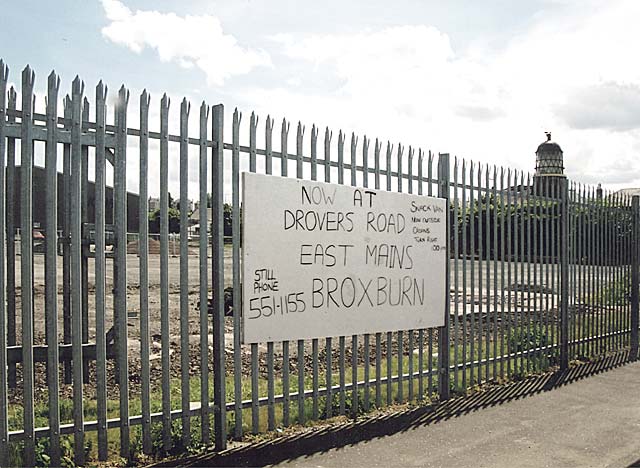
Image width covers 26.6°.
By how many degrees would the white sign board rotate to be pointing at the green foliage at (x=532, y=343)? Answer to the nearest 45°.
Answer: approximately 90° to its left

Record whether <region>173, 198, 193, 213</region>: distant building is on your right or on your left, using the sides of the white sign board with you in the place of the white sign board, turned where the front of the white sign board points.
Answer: on your left

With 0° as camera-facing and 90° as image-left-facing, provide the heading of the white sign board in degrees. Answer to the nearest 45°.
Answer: approximately 315°
